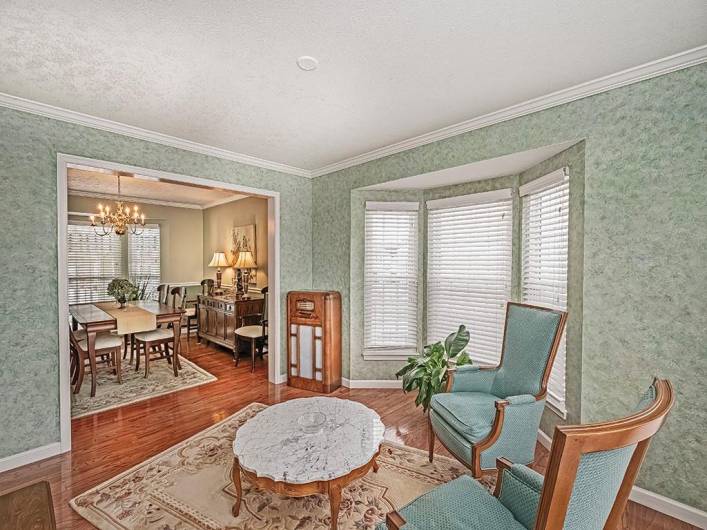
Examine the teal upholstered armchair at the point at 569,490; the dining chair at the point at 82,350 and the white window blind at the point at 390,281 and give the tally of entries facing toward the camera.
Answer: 1

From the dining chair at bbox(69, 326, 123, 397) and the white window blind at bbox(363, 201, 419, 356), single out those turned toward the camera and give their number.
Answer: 1

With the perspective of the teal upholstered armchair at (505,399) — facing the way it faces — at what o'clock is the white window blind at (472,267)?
The white window blind is roughly at 4 o'clock from the teal upholstered armchair.

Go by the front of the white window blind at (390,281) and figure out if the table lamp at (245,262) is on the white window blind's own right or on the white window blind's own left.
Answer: on the white window blind's own right

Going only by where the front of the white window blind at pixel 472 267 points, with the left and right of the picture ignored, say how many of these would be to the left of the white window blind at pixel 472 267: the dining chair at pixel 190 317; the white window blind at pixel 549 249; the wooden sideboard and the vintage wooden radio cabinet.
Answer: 1

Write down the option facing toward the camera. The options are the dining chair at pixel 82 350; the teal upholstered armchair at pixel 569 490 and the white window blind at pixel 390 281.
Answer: the white window blind

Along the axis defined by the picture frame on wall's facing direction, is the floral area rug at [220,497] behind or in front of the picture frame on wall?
in front

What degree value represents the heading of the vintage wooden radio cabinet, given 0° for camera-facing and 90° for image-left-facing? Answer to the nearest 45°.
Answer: approximately 45°

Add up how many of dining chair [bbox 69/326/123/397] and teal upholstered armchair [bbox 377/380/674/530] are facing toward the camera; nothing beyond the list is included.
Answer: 0

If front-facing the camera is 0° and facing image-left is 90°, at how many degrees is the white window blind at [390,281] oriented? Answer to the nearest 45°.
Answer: approximately 0°

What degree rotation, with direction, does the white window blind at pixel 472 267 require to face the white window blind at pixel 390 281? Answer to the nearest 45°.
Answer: approximately 45° to its right

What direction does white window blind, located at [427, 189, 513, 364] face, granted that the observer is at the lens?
facing the viewer and to the left of the viewer
